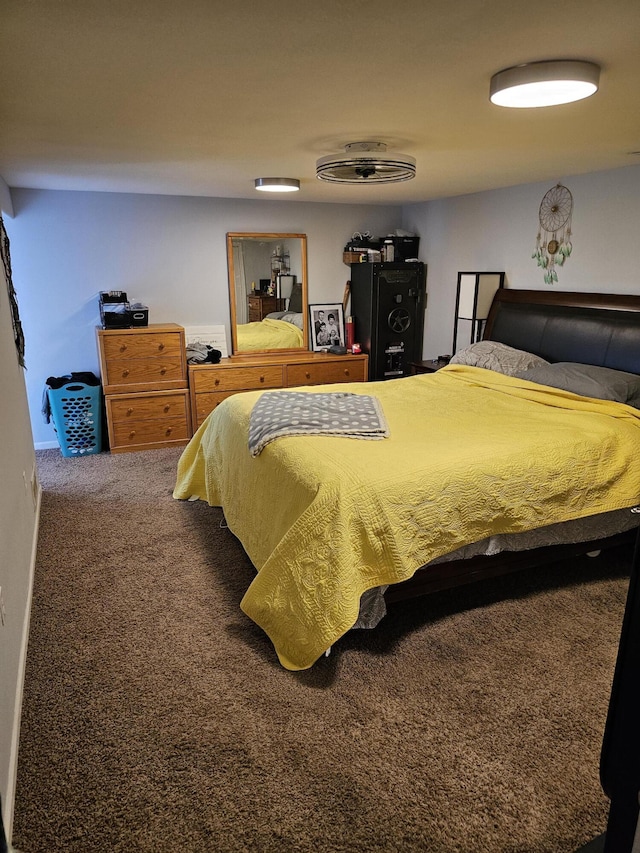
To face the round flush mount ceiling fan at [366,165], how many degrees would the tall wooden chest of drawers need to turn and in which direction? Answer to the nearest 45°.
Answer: approximately 45° to its left

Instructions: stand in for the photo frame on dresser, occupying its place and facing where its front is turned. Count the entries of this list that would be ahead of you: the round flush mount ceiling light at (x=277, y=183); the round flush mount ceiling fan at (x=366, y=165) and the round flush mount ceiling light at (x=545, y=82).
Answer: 3

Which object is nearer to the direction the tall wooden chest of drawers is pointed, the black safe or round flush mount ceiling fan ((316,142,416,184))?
the round flush mount ceiling fan

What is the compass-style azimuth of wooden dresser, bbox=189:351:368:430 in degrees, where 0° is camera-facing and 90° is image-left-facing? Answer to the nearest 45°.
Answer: approximately 0°

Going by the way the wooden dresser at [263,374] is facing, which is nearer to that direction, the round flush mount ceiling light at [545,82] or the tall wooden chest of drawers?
the round flush mount ceiling light

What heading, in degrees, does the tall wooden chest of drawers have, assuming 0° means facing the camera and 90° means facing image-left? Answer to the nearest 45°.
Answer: approximately 0°

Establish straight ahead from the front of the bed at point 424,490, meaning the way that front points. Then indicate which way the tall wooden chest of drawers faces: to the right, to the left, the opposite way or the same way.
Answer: to the left

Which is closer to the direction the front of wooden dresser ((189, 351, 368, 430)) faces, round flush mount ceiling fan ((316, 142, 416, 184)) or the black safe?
the round flush mount ceiling fan

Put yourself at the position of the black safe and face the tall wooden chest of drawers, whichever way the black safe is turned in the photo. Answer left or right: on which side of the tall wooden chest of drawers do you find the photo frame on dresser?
right

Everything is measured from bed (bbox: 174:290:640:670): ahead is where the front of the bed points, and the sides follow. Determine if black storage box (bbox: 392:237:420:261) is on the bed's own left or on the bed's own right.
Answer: on the bed's own right

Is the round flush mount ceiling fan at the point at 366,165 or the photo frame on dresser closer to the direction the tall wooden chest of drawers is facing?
the round flush mount ceiling fan
